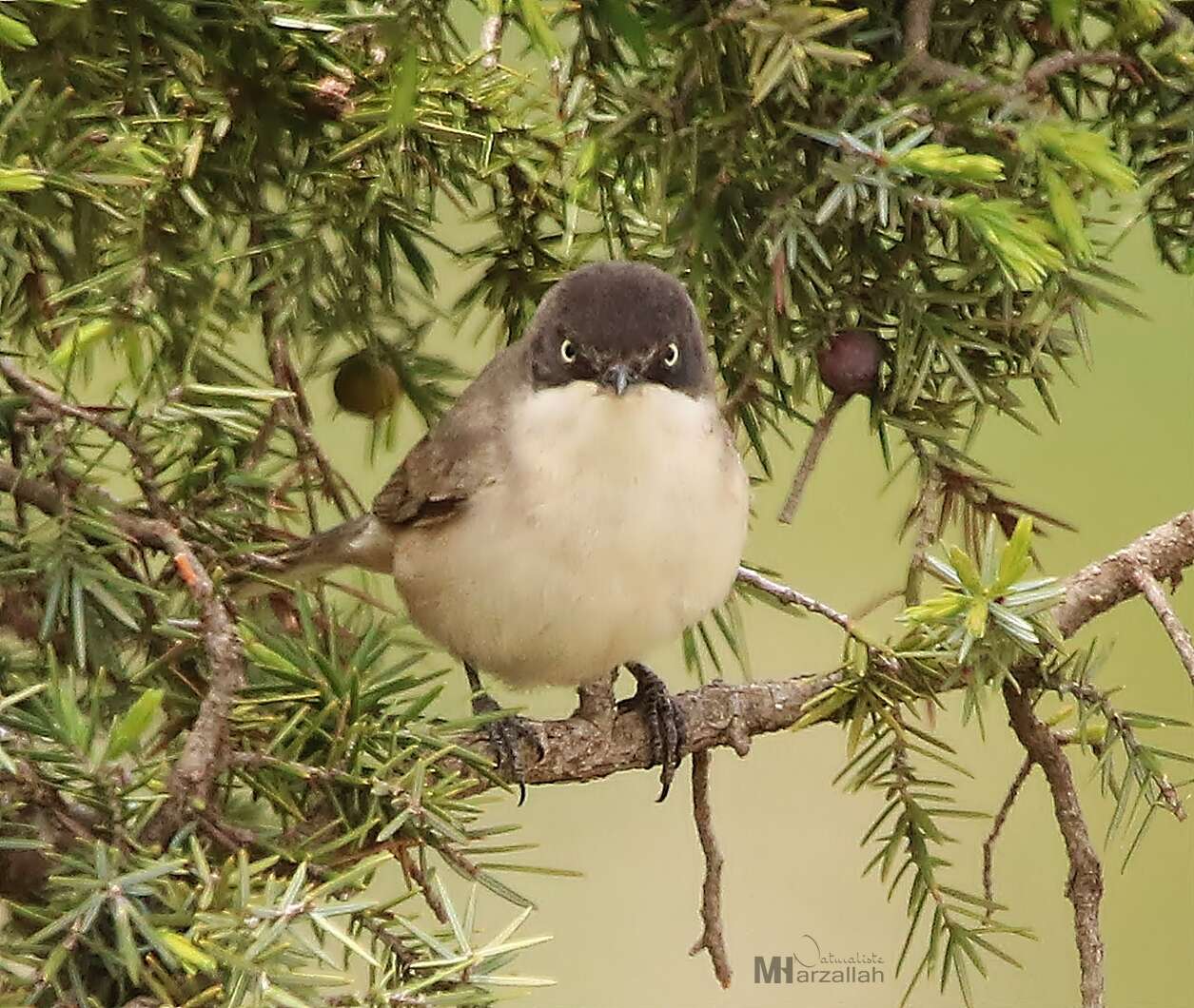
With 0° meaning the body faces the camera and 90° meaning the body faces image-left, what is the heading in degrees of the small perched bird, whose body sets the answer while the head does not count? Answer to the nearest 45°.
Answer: approximately 315°

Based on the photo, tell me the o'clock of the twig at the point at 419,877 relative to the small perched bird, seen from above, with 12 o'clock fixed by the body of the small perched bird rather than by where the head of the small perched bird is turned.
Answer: The twig is roughly at 2 o'clock from the small perched bird.
